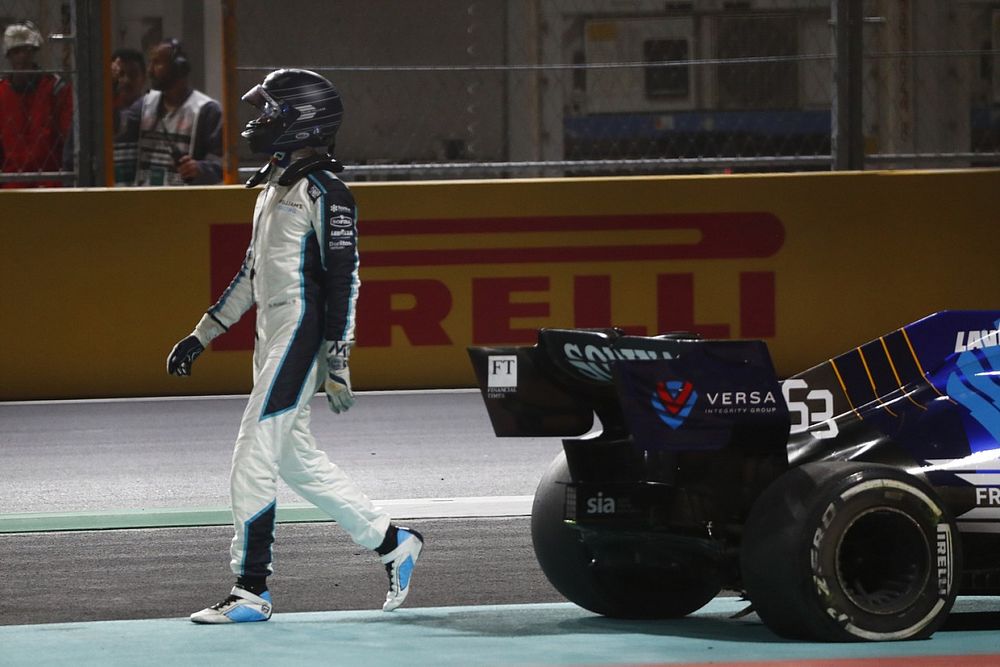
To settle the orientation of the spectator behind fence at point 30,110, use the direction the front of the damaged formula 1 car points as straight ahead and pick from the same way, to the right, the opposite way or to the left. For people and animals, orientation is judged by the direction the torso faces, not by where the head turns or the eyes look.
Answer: to the right

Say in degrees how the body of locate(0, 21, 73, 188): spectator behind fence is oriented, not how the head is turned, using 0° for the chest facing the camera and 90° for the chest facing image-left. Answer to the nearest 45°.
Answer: approximately 0°

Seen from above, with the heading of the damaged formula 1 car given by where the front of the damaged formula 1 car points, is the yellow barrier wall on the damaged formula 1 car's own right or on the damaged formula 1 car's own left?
on the damaged formula 1 car's own left

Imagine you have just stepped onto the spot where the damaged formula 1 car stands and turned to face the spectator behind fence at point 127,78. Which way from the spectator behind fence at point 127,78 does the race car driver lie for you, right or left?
left

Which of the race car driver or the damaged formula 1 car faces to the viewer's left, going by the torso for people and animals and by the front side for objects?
the race car driver

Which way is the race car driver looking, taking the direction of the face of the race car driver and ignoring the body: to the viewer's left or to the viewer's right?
to the viewer's left

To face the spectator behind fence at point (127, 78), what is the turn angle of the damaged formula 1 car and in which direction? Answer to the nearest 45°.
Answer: approximately 90° to its left

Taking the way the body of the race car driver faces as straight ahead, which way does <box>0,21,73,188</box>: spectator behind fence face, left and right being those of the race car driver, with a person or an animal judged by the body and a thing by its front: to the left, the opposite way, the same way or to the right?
to the left

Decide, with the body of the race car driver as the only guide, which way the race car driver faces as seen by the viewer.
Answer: to the viewer's left

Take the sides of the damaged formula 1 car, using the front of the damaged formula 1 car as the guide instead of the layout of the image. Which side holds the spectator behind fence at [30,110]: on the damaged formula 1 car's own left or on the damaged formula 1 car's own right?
on the damaged formula 1 car's own left

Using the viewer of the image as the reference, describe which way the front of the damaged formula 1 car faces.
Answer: facing away from the viewer and to the right of the viewer

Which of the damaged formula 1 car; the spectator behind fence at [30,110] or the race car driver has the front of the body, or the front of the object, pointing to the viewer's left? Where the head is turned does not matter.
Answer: the race car driver
